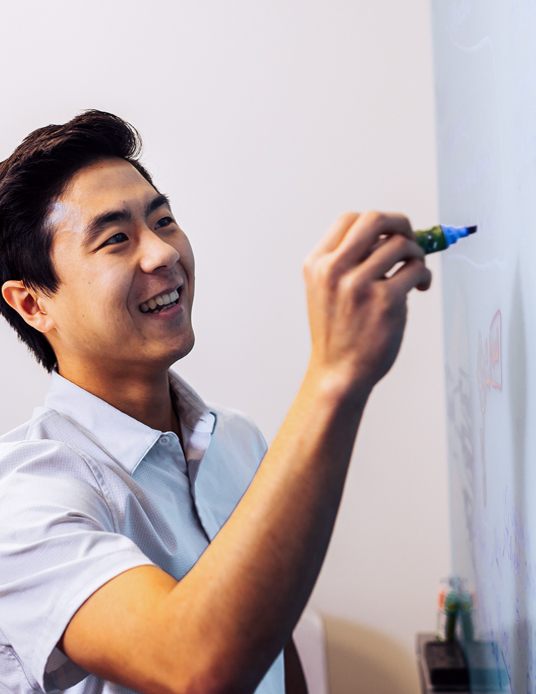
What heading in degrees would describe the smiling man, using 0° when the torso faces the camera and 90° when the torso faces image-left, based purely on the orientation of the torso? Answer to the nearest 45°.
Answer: approximately 315°

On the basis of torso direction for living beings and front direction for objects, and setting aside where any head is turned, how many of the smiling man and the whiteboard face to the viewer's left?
1

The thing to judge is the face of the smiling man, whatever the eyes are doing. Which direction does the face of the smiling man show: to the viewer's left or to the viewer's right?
to the viewer's right

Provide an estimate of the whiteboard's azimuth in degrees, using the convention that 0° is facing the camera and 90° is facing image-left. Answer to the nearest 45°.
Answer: approximately 90°
